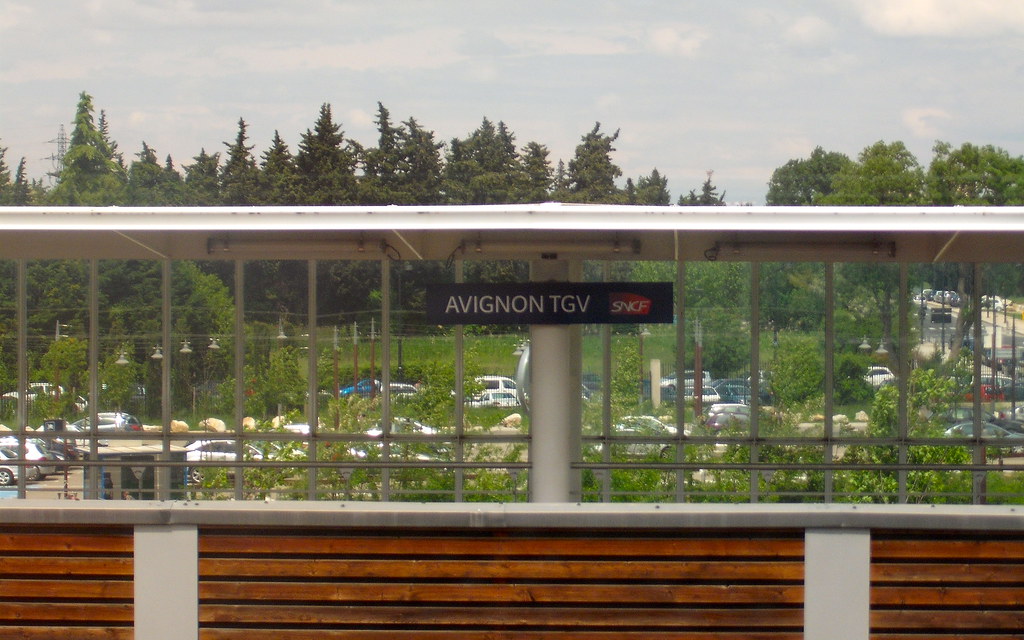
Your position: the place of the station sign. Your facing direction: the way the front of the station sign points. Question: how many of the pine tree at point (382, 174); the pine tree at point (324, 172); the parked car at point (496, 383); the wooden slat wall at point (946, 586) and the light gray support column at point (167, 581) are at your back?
3

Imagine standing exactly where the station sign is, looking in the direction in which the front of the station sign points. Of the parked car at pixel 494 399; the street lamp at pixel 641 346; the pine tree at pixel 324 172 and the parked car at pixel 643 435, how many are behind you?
4

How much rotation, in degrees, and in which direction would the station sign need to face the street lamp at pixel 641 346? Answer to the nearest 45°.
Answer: approximately 180°

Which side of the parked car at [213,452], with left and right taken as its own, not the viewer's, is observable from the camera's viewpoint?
right

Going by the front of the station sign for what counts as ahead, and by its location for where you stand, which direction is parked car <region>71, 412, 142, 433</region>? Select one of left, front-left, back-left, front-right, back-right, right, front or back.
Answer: back-right

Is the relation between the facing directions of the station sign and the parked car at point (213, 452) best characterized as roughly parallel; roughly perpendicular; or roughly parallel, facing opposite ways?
roughly perpendicular

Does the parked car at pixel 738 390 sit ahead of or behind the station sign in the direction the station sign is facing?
behind

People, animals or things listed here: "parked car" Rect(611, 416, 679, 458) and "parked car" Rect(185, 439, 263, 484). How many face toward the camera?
0

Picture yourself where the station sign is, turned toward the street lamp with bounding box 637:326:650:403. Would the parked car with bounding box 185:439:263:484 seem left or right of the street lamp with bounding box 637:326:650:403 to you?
left

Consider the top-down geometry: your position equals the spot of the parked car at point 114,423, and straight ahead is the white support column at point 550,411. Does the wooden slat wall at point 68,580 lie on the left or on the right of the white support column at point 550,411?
right
